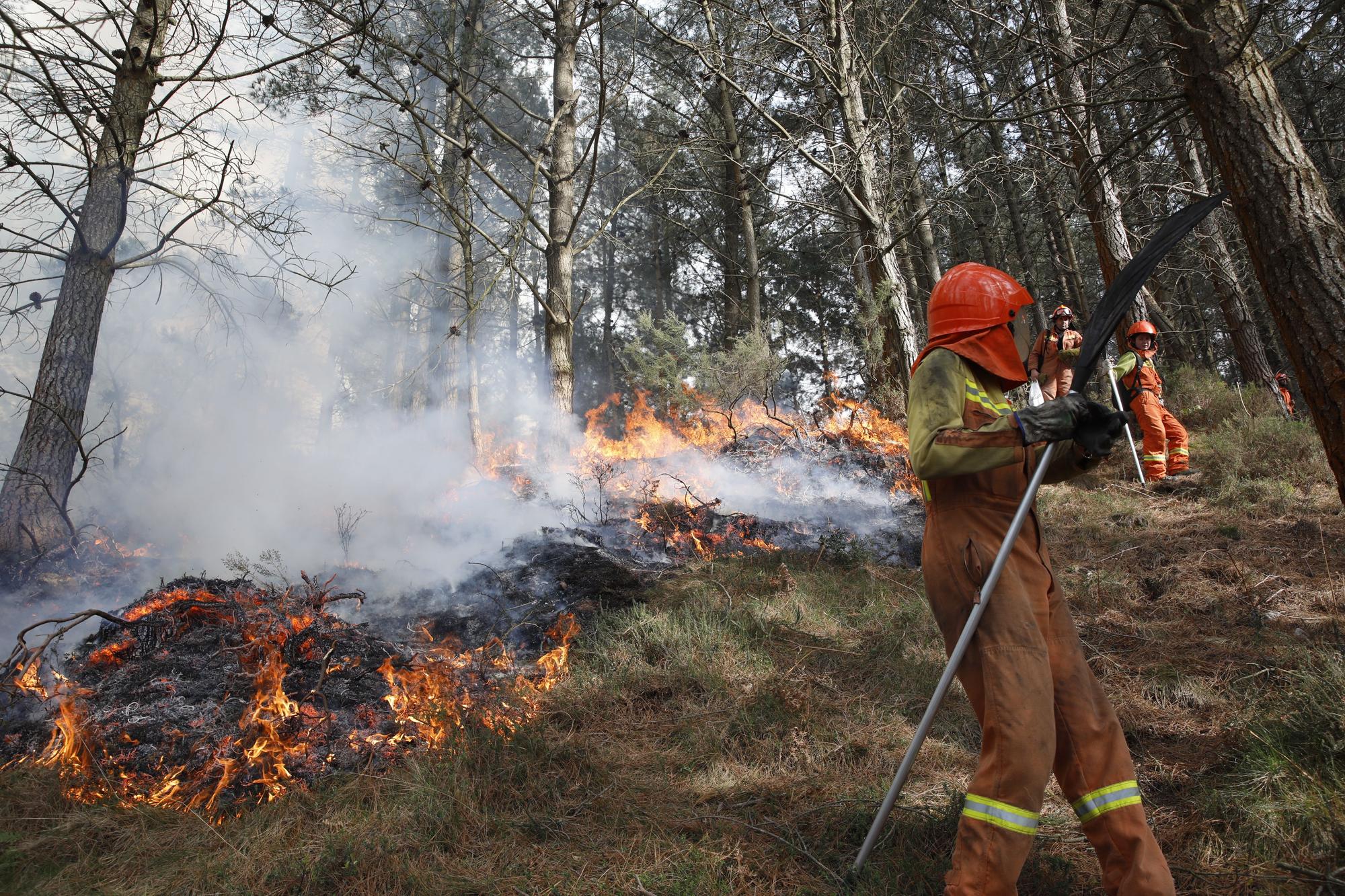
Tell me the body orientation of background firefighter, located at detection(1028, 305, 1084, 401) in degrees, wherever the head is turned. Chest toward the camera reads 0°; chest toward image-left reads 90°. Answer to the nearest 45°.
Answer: approximately 0°

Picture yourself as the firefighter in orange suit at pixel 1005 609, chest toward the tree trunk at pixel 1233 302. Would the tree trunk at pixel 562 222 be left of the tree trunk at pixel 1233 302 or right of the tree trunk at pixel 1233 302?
left

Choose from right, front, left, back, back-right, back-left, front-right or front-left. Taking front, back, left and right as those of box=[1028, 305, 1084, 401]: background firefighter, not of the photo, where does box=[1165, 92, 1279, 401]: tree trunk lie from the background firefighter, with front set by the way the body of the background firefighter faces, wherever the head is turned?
back-left

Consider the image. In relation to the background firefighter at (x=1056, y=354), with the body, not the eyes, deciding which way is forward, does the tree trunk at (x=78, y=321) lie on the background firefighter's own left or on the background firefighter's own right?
on the background firefighter's own right

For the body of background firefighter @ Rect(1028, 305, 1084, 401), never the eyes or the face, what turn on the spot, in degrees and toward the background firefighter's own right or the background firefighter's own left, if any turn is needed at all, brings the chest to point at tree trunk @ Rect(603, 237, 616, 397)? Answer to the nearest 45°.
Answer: approximately 135° to the background firefighter's own right

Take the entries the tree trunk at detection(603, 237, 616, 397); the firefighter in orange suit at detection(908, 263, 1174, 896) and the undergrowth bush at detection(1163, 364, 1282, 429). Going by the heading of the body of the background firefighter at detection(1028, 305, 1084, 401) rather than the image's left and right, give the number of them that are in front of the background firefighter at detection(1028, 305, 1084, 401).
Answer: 1

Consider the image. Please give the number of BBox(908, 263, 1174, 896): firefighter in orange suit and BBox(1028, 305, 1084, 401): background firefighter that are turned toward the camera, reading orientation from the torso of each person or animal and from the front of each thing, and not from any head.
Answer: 1

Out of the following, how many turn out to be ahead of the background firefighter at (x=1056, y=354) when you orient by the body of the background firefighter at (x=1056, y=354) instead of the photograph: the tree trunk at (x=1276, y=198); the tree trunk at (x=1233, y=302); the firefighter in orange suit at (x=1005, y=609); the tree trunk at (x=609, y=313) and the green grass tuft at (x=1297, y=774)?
3
